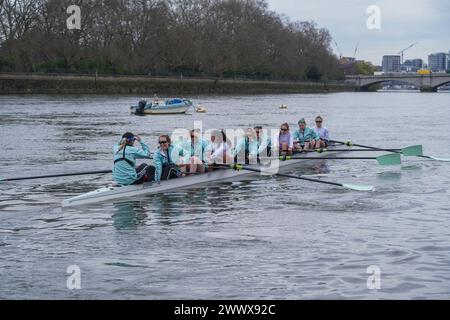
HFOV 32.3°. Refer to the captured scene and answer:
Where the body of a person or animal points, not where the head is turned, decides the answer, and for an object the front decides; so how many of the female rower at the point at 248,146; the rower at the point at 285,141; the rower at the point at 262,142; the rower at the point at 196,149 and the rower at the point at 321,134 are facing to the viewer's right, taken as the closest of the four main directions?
0

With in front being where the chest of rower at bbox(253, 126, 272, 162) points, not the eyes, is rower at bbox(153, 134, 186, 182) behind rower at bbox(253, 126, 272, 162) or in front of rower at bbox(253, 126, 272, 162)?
in front

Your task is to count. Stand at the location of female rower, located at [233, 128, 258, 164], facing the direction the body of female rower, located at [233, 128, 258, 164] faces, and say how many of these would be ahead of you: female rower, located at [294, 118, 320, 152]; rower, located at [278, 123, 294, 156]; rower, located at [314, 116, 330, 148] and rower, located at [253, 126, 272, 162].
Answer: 0

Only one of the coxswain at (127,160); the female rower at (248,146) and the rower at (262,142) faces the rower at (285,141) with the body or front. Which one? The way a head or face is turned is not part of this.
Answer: the coxswain at (127,160)

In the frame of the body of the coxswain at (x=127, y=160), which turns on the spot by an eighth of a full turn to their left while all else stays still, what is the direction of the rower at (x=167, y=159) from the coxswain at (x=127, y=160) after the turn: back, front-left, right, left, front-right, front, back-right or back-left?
front-right

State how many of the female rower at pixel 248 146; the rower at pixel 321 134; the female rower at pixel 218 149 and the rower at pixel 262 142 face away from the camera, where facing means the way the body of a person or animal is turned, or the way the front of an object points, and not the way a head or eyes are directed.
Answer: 0

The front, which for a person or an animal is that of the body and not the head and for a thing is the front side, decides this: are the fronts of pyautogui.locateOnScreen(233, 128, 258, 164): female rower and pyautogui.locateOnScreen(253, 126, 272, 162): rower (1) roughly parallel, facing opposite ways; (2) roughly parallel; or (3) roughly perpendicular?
roughly parallel

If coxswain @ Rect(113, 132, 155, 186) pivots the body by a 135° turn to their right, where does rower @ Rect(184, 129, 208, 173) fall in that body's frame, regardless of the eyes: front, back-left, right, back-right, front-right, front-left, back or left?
back-left

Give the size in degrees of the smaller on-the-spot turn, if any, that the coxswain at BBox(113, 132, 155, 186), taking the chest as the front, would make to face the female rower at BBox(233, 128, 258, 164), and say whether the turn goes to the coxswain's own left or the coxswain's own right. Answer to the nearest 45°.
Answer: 0° — they already face them

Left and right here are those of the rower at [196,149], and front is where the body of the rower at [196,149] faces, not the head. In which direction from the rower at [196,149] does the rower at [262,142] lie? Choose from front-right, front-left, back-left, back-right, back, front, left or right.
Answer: back

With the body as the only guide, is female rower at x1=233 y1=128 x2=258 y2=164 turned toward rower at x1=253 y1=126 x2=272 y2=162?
no

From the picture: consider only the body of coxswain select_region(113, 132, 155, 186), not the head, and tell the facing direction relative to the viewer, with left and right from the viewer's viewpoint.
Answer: facing away from the viewer and to the right of the viewer

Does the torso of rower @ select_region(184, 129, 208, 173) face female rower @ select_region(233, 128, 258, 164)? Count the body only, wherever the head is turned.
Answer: no

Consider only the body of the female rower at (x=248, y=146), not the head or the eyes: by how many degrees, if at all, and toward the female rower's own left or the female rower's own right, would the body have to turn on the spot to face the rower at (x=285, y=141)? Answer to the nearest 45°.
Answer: approximately 180°

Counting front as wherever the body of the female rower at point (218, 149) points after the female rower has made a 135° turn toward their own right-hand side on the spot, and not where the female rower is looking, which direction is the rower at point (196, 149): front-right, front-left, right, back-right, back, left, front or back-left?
back-left

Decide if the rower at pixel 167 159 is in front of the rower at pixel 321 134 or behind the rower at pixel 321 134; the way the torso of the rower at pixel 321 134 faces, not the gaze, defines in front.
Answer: in front

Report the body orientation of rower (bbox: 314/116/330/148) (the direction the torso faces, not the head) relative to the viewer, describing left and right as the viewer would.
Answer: facing the viewer and to the left of the viewer

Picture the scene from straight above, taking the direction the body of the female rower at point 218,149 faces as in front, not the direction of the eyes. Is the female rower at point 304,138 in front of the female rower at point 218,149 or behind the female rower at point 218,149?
behind

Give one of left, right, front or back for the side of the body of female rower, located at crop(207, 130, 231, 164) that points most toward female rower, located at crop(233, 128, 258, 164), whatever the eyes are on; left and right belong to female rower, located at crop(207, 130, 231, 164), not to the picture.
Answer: back

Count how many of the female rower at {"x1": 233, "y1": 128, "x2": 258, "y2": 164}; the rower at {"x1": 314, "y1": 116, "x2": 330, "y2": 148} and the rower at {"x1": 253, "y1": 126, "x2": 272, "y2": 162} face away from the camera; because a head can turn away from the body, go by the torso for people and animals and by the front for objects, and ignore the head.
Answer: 0

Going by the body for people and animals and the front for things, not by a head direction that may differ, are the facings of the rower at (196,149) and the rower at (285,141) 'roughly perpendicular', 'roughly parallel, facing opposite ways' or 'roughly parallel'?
roughly parallel

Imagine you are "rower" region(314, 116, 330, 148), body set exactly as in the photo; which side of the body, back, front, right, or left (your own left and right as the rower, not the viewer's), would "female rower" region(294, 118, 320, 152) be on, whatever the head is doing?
front
